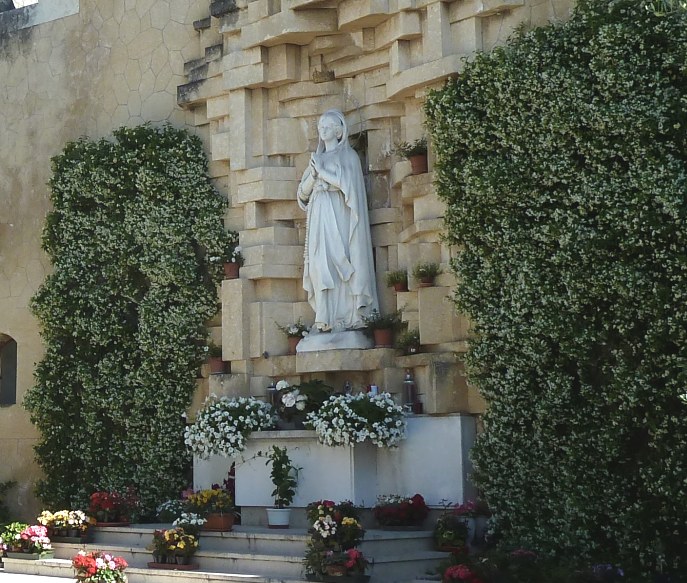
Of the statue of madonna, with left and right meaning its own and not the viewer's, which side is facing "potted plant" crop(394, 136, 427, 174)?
left

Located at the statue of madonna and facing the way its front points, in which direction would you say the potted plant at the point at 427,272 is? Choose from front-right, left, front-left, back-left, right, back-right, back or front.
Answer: left

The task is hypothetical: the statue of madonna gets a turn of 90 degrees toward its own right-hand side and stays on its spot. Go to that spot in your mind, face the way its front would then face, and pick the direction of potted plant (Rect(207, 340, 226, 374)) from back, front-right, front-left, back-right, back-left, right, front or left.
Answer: front

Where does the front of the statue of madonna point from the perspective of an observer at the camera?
facing the viewer and to the left of the viewer

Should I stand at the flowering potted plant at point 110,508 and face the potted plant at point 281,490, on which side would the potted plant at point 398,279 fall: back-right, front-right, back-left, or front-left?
front-left

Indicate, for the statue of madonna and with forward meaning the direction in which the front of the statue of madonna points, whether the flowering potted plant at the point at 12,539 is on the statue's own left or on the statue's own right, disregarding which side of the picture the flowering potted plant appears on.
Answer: on the statue's own right

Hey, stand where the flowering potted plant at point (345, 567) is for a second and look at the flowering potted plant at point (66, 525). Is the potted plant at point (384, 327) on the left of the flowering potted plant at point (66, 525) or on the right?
right

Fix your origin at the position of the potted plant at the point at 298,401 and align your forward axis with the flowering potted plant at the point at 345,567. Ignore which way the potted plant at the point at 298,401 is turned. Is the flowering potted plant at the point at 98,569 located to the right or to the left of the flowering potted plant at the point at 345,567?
right

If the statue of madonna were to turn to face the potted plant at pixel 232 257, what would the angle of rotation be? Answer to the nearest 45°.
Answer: approximately 90° to its right

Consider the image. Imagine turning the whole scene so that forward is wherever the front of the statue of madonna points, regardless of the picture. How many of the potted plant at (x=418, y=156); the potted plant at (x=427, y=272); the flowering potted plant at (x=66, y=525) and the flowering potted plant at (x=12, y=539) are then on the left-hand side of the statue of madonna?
2
